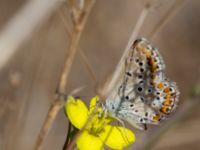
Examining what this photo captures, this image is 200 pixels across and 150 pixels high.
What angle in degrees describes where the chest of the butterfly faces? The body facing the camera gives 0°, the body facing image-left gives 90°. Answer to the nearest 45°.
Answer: approximately 90°
